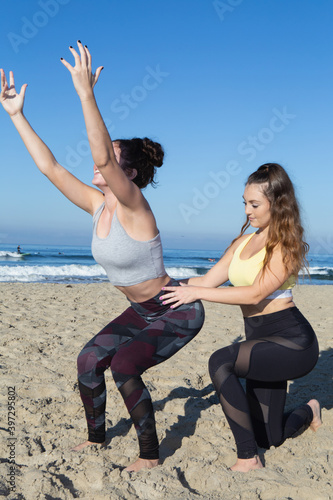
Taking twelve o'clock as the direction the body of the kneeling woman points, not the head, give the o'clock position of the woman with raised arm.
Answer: The woman with raised arm is roughly at 1 o'clock from the kneeling woman.

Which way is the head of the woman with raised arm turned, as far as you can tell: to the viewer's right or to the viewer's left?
to the viewer's left

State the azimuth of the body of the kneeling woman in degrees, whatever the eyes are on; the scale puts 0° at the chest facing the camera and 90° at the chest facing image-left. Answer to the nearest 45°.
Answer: approximately 45°
